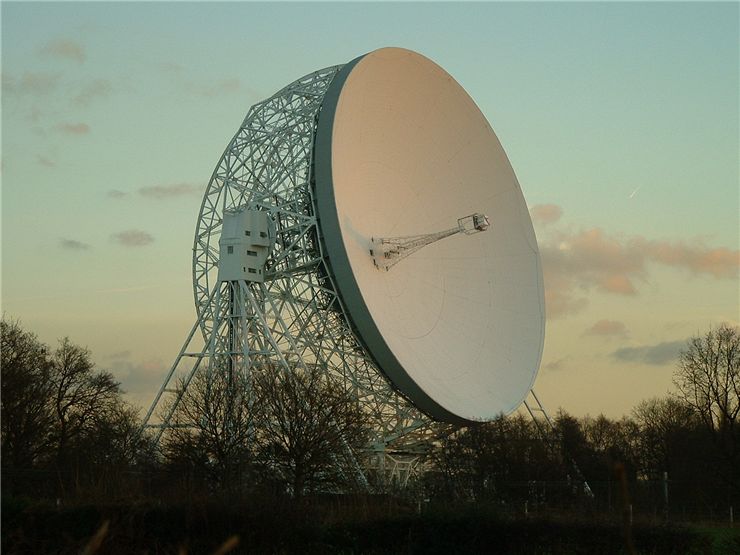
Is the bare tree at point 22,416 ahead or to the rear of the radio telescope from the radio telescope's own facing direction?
to the rear

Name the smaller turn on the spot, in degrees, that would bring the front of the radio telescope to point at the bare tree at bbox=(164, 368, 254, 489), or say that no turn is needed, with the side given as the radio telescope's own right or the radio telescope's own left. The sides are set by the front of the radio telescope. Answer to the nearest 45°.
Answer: approximately 135° to the radio telescope's own right

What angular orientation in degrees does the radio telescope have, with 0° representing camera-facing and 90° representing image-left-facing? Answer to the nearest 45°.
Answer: approximately 315°
